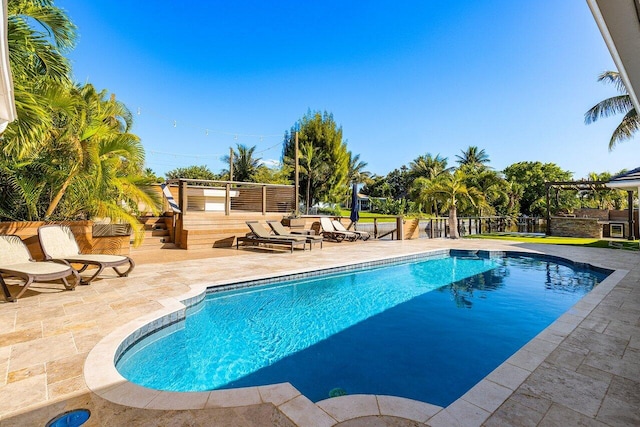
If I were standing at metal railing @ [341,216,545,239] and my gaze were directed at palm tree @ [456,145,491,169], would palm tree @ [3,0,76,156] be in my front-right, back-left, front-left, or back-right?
back-left

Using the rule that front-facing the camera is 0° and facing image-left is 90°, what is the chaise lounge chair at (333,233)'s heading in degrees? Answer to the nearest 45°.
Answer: approximately 315°

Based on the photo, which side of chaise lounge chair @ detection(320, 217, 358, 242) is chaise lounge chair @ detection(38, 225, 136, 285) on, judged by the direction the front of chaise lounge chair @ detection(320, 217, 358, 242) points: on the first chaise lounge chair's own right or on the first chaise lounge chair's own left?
on the first chaise lounge chair's own right

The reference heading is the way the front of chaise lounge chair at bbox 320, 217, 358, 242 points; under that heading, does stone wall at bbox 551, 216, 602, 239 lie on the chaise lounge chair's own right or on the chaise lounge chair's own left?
on the chaise lounge chair's own left

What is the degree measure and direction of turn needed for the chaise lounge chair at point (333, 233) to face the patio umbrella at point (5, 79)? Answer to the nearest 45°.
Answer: approximately 45° to its right

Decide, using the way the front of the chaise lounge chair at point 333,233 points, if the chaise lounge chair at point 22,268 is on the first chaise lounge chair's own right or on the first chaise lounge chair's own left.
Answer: on the first chaise lounge chair's own right

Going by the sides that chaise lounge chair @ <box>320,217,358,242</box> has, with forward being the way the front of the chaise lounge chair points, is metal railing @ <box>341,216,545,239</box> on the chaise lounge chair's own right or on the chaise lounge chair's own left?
on the chaise lounge chair's own left

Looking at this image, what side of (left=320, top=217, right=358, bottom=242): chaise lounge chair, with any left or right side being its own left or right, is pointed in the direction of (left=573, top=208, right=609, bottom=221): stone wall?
left

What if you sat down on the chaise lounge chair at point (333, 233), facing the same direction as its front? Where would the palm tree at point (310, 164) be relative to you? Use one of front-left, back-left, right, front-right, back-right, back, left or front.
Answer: back-left

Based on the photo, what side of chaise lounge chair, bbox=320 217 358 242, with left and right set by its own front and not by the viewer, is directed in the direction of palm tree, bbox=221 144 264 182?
back
